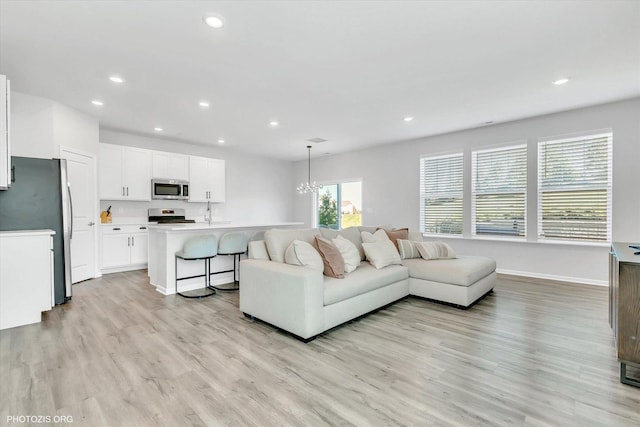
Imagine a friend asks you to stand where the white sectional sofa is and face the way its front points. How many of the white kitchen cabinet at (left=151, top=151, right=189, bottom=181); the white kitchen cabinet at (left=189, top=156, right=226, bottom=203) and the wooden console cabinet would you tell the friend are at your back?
2

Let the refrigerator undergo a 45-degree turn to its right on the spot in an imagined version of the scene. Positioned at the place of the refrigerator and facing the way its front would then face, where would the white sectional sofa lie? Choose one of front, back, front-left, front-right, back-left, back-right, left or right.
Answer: front

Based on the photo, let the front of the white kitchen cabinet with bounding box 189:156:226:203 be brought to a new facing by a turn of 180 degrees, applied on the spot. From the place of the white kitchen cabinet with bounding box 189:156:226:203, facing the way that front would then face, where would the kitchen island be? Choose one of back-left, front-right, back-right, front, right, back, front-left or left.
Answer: back-left

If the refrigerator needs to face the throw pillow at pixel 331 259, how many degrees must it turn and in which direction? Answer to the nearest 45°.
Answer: approximately 45° to its right

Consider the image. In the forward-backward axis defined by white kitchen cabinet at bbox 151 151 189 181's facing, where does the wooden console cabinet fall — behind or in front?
in front

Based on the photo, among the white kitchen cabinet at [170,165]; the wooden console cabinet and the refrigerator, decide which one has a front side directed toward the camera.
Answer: the white kitchen cabinet

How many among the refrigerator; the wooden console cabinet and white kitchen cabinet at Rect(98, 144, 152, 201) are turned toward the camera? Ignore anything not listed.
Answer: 1

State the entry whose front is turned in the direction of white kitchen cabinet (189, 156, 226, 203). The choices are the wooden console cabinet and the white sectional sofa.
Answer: the wooden console cabinet

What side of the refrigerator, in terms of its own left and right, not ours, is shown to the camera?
right

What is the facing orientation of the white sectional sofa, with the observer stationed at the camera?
facing the viewer and to the right of the viewer

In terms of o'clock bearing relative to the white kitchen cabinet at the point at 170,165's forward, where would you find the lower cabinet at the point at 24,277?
The lower cabinet is roughly at 1 o'clock from the white kitchen cabinet.

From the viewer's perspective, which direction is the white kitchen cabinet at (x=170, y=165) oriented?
toward the camera

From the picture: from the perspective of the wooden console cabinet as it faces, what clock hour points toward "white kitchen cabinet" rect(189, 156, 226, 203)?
The white kitchen cabinet is roughly at 12 o'clock from the wooden console cabinet.

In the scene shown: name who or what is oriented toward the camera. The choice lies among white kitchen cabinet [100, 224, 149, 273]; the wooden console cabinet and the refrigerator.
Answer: the white kitchen cabinet

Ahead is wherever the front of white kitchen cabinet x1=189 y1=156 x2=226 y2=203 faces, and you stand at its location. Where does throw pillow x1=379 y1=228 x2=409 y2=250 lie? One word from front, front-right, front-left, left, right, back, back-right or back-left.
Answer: front

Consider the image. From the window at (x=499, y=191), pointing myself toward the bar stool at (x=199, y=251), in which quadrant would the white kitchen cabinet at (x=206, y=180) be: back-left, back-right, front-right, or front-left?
front-right

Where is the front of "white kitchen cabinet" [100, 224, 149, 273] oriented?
toward the camera
